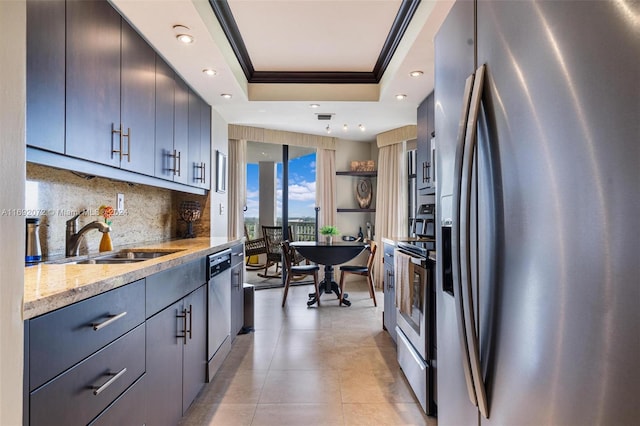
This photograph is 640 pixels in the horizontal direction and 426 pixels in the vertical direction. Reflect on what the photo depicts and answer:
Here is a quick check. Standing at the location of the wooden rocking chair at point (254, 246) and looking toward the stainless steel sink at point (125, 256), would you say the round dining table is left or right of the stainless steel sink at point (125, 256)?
left

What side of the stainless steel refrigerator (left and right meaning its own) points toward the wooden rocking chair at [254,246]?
right

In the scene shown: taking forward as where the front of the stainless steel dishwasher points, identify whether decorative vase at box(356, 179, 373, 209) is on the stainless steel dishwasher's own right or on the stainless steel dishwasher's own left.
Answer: on the stainless steel dishwasher's own left

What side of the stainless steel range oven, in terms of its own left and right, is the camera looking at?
left

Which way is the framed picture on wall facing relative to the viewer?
to the viewer's right

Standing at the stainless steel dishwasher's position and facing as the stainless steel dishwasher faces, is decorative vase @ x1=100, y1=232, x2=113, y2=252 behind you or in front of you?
behind

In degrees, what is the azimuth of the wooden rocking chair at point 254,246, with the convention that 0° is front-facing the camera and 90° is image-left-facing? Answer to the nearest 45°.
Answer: approximately 270°

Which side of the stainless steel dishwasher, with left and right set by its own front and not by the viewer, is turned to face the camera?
right

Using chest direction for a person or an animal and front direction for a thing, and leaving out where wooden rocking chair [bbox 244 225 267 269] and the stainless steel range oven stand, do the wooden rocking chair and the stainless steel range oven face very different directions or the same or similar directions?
very different directions

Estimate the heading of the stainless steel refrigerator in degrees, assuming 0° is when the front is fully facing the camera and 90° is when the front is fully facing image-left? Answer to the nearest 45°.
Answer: approximately 45°
